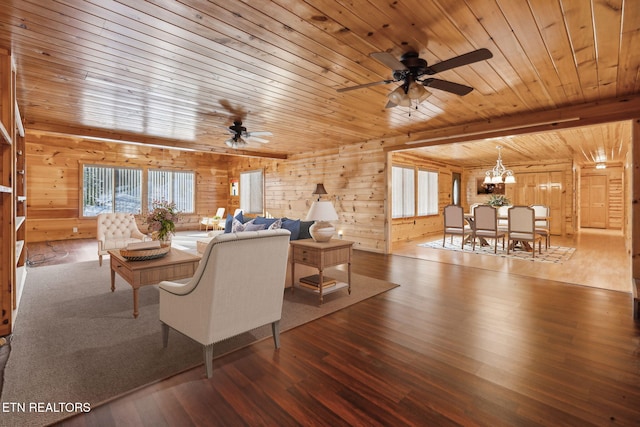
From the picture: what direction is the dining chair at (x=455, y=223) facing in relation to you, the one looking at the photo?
facing away from the viewer and to the right of the viewer

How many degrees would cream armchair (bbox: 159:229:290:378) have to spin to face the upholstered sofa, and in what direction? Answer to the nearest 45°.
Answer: approximately 45° to its right

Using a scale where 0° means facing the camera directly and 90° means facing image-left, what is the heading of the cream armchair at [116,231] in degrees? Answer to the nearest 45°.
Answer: approximately 315°

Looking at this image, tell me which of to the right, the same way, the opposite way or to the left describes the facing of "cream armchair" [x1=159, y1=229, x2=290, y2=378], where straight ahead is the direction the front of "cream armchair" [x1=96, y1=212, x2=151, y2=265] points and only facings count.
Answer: the opposite way

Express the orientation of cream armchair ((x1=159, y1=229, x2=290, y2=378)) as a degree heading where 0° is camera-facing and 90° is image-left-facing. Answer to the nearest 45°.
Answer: approximately 135°

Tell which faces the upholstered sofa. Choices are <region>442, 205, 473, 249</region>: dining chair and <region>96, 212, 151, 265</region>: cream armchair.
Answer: the cream armchair

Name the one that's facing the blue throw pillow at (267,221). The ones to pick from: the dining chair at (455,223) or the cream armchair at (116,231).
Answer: the cream armchair

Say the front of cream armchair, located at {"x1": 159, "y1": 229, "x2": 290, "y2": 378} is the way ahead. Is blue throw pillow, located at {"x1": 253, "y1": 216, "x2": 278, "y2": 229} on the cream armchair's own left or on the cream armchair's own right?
on the cream armchair's own right

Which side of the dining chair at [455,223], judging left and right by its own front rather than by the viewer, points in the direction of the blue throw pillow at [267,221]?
back

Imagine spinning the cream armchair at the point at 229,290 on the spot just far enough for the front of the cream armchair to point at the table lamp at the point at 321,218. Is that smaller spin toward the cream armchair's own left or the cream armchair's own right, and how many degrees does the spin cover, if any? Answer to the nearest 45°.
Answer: approximately 90° to the cream armchair's own right

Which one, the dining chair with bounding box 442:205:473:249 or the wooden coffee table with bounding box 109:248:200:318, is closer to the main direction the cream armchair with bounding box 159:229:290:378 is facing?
the wooden coffee table

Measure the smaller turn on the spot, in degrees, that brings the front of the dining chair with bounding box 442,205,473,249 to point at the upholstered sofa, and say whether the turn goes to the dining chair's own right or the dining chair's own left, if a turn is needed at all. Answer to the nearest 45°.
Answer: approximately 180°

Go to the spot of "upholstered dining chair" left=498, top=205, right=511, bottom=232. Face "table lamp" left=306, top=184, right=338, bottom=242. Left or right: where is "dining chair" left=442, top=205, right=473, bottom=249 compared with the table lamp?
right

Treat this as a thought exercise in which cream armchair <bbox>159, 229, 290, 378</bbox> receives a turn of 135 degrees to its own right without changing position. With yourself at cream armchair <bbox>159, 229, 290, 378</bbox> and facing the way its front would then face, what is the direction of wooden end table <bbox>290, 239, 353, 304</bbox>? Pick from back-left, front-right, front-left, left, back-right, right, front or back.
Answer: front-left
